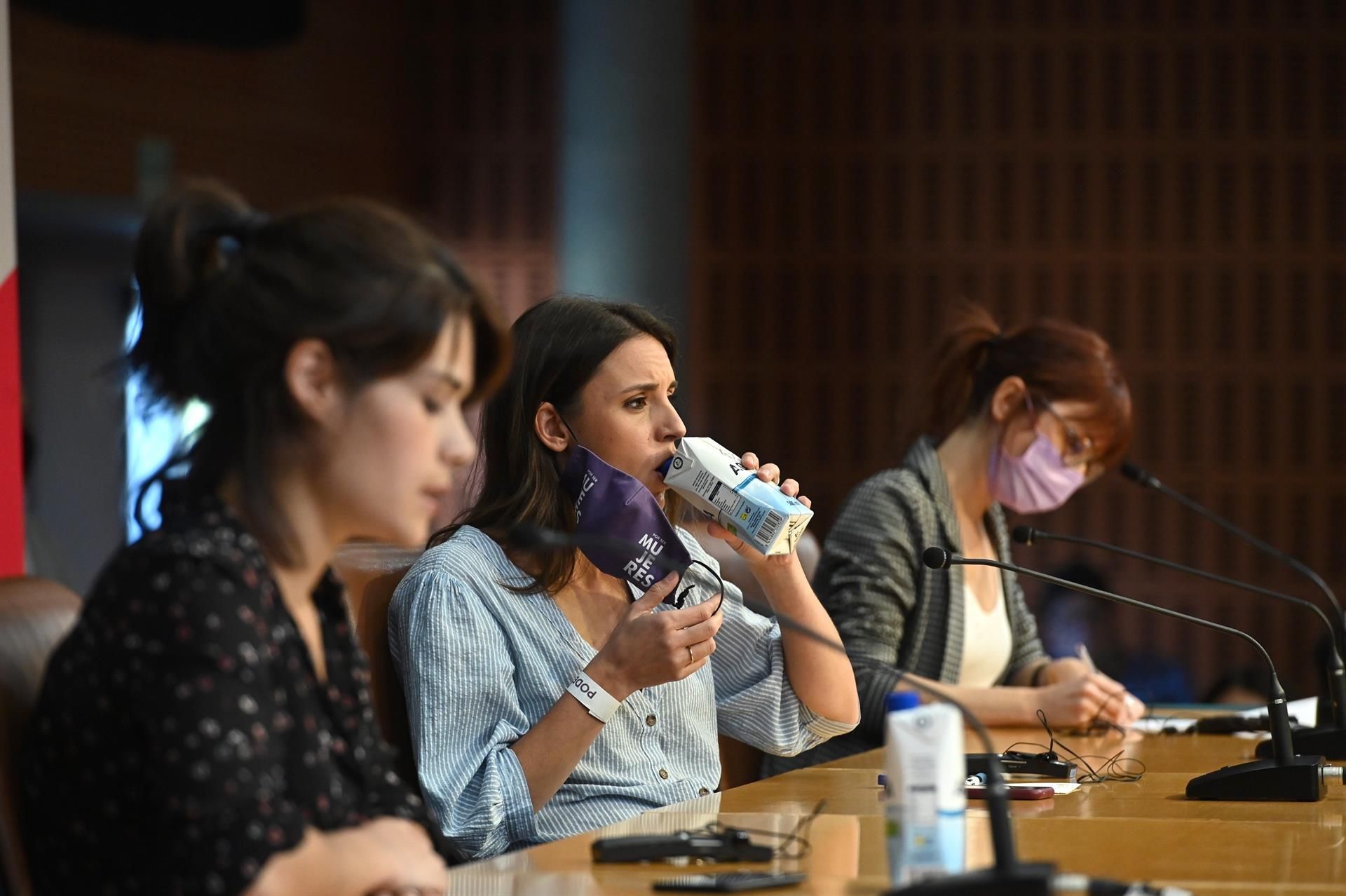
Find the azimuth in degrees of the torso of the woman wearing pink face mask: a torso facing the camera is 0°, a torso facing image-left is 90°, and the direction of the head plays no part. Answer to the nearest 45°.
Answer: approximately 315°

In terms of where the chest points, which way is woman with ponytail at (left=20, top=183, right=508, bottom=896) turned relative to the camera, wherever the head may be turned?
to the viewer's right

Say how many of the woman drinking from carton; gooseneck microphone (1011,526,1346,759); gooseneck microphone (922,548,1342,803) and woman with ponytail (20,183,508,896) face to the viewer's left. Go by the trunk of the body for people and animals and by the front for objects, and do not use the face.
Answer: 2

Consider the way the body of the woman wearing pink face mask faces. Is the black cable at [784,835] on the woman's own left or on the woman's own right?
on the woman's own right

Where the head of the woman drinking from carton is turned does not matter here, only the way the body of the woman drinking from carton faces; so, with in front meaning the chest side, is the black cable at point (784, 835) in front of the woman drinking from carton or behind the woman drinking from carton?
in front

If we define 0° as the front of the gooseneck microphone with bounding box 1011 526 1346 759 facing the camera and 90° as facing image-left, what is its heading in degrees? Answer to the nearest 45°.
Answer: approximately 90°

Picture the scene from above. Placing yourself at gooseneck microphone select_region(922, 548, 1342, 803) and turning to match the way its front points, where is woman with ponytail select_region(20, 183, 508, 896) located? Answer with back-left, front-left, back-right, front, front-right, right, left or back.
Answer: front-left

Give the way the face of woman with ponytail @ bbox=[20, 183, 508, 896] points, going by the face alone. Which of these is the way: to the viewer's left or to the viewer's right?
to the viewer's right

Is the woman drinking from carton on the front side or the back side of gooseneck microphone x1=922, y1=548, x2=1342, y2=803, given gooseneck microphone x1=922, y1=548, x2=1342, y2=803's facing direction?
on the front side

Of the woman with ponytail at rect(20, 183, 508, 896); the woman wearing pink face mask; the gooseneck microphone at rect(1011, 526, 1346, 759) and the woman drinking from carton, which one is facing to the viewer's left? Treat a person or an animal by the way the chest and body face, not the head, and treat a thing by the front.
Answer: the gooseneck microphone

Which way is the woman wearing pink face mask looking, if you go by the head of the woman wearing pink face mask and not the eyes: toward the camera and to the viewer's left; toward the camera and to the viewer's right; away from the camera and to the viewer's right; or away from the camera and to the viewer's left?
toward the camera and to the viewer's right

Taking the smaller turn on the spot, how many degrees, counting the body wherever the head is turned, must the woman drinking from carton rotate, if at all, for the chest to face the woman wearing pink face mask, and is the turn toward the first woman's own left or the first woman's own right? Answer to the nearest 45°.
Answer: approximately 90° to the first woman's own left

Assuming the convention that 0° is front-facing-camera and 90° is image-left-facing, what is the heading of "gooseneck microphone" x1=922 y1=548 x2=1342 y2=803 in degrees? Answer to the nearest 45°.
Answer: approximately 90°
